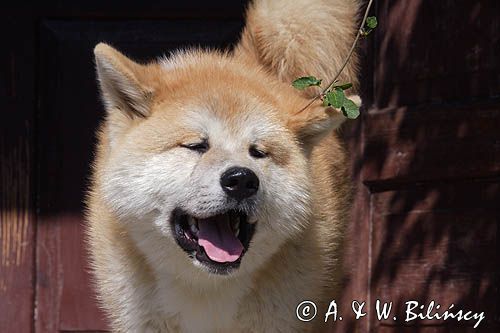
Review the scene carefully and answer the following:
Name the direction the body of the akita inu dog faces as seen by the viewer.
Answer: toward the camera
